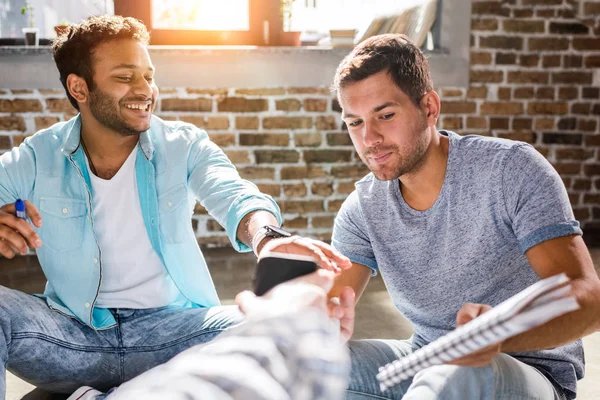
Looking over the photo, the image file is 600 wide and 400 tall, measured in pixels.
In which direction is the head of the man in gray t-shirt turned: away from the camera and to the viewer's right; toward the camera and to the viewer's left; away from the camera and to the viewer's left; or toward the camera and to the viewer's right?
toward the camera and to the viewer's left

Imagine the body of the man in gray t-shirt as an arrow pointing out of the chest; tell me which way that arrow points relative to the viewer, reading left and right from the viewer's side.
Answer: facing the viewer and to the left of the viewer

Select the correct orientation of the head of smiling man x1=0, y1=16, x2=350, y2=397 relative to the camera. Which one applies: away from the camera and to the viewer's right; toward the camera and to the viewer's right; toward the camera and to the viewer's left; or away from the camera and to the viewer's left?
toward the camera and to the viewer's right

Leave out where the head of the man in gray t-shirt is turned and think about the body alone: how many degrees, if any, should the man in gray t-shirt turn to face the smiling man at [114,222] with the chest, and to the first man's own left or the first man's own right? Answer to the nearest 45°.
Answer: approximately 45° to the first man's own right
